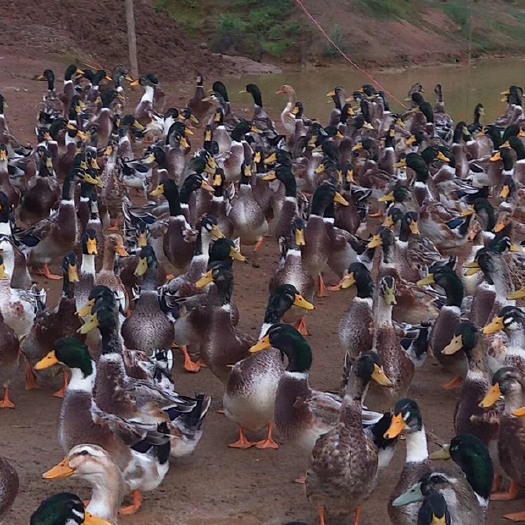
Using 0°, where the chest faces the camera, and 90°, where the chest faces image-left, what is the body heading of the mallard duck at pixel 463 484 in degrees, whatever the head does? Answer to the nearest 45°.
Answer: approximately 90°

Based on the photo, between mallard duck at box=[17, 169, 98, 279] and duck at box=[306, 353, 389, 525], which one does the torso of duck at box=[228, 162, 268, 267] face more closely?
the duck

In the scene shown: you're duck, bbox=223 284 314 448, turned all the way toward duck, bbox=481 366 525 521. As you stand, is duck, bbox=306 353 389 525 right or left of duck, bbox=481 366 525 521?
right

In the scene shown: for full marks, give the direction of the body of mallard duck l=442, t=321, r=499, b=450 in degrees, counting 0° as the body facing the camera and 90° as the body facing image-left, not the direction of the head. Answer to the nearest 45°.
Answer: approximately 45°

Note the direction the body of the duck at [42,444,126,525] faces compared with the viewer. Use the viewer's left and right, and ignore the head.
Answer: facing to the left of the viewer
